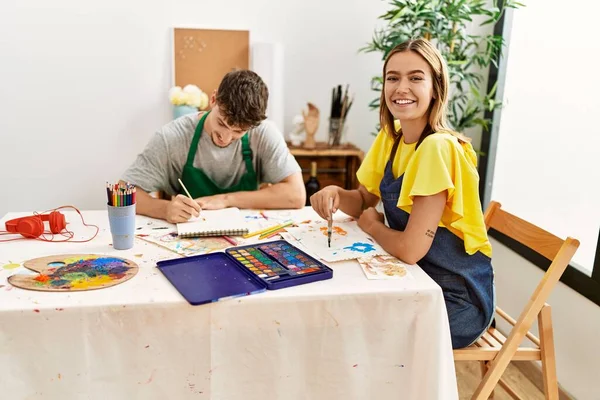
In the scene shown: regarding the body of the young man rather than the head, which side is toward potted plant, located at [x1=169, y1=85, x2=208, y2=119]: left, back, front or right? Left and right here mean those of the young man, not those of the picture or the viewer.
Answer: back

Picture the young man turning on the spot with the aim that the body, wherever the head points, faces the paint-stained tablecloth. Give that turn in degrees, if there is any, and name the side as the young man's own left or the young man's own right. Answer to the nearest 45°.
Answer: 0° — they already face it

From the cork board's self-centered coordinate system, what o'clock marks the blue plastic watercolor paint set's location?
The blue plastic watercolor paint set is roughly at 12 o'clock from the cork board.

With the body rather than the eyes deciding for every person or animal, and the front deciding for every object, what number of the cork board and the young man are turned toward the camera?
2

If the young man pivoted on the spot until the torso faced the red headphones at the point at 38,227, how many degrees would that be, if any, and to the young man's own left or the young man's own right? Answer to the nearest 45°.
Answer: approximately 45° to the young man's own right

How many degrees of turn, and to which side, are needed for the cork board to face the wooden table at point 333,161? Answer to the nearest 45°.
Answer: approximately 90° to its left

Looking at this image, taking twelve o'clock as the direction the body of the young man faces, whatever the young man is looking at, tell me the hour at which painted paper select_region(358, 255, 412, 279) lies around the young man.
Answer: The painted paper is roughly at 11 o'clock from the young man.

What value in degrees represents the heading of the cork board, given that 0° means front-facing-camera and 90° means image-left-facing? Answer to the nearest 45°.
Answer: approximately 0°

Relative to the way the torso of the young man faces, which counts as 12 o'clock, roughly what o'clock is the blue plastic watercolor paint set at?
The blue plastic watercolor paint set is roughly at 12 o'clock from the young man.
